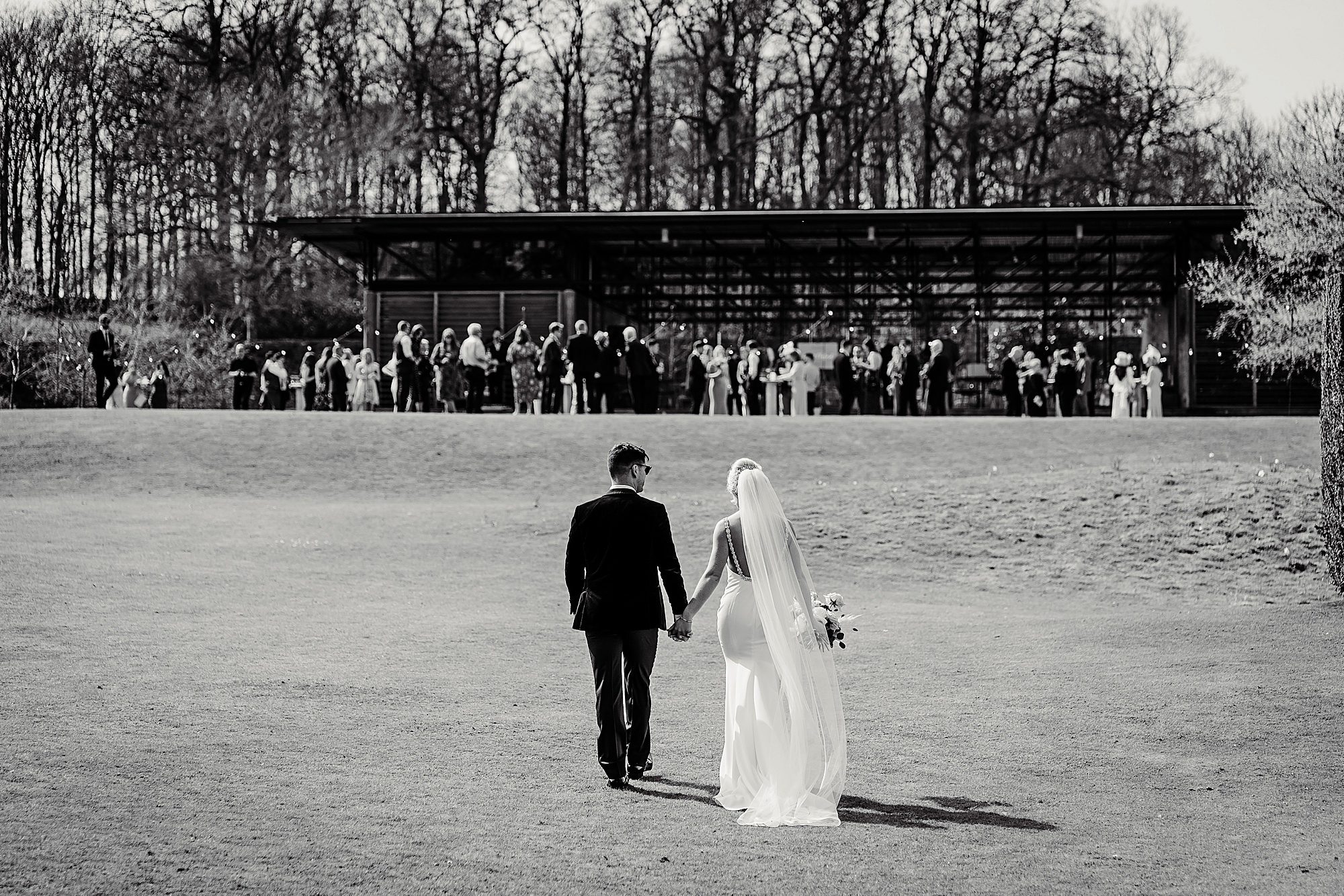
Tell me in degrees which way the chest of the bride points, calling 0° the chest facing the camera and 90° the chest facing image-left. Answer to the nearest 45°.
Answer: approximately 180°

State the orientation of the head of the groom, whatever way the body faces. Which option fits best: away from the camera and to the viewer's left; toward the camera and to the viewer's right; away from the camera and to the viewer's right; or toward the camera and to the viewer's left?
away from the camera and to the viewer's right

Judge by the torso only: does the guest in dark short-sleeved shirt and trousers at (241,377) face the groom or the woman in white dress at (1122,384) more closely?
the groom

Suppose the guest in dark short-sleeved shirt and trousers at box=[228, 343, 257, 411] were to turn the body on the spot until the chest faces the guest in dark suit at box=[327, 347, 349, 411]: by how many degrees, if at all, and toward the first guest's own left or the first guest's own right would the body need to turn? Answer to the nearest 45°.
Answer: approximately 90° to the first guest's own left

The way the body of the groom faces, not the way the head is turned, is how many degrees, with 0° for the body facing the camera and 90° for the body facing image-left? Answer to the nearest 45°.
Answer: approximately 180°

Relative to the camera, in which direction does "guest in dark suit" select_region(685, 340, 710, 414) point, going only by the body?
to the viewer's right
